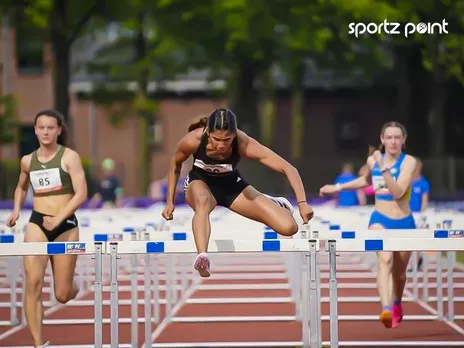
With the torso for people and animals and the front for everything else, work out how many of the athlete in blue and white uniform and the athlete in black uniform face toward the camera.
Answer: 2

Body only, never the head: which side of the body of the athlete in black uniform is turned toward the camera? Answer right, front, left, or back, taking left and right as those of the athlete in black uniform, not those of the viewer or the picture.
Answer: front

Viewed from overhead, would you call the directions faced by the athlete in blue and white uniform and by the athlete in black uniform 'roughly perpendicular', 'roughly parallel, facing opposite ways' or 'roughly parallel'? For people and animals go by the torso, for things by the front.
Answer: roughly parallel

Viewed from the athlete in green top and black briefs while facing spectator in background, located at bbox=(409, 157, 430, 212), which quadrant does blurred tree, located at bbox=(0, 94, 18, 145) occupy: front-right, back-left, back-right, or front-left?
front-left

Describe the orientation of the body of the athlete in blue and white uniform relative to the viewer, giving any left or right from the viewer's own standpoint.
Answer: facing the viewer

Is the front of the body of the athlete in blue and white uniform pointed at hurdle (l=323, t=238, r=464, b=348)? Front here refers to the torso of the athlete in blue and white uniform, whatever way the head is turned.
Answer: yes

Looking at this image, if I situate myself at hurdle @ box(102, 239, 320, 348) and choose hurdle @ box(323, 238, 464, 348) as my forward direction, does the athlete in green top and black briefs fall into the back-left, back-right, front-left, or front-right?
back-left

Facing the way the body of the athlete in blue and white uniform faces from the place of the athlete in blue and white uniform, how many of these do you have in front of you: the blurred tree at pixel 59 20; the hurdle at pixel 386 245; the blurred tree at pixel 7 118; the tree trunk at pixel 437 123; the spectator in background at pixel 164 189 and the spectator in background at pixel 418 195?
1

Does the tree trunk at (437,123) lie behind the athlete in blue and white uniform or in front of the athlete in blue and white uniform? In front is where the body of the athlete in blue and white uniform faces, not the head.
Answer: behind

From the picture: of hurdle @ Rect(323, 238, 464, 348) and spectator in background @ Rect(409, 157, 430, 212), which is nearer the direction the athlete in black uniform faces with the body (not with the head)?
the hurdle
